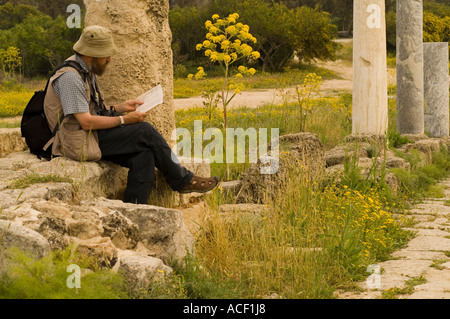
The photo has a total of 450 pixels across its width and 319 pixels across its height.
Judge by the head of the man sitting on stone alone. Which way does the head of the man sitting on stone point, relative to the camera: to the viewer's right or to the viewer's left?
to the viewer's right

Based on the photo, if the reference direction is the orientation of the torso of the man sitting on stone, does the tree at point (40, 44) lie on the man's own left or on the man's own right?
on the man's own left

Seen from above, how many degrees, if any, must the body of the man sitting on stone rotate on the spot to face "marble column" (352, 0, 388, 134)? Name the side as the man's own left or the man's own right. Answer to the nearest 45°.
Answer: approximately 45° to the man's own left

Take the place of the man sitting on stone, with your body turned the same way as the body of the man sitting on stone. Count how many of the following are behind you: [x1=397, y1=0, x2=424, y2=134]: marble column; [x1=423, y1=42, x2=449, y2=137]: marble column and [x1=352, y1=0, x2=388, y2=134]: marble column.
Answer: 0

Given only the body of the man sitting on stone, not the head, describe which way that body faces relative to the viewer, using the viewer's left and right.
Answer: facing to the right of the viewer

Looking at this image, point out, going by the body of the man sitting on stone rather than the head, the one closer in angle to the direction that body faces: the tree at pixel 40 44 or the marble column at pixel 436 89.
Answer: the marble column
